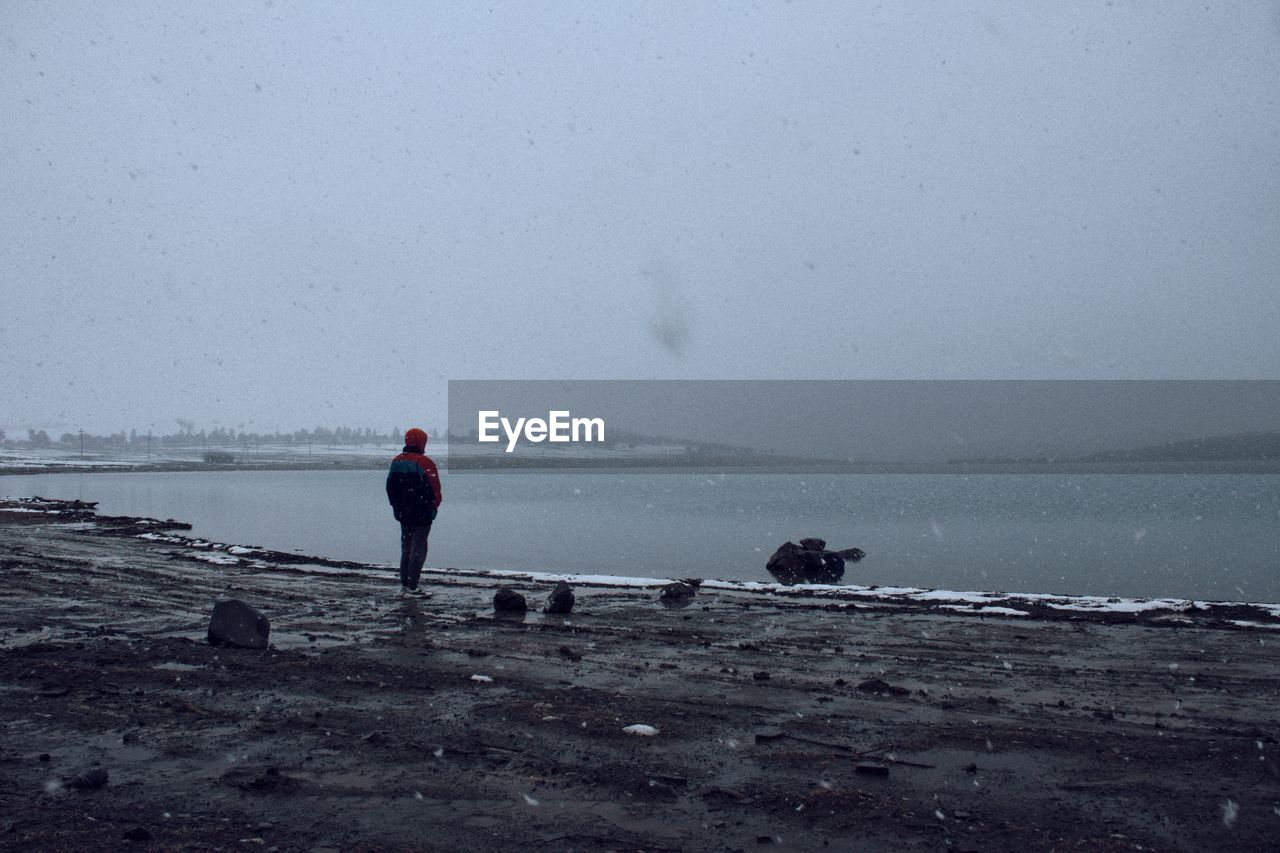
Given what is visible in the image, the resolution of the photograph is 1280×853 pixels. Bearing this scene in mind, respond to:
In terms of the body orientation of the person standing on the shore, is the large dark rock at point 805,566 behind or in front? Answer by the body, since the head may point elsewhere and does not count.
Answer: in front

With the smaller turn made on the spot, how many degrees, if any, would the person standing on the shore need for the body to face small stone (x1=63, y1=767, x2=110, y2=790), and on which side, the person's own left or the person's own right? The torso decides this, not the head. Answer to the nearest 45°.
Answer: approximately 135° to the person's own right

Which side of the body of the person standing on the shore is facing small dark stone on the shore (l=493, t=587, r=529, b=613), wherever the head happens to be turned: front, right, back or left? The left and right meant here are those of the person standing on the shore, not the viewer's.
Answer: right

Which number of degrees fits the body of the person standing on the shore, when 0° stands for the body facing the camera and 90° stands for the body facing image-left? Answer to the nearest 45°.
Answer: approximately 225°

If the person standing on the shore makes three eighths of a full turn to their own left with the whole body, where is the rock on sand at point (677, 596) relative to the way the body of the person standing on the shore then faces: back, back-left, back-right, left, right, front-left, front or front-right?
back

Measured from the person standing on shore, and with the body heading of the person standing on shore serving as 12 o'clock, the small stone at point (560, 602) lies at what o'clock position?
The small stone is roughly at 3 o'clock from the person standing on shore.

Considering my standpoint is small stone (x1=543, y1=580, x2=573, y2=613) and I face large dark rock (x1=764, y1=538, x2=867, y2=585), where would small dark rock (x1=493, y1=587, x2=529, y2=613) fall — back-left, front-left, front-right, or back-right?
back-left

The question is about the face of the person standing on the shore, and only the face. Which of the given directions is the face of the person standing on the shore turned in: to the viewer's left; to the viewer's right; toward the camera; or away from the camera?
away from the camera
